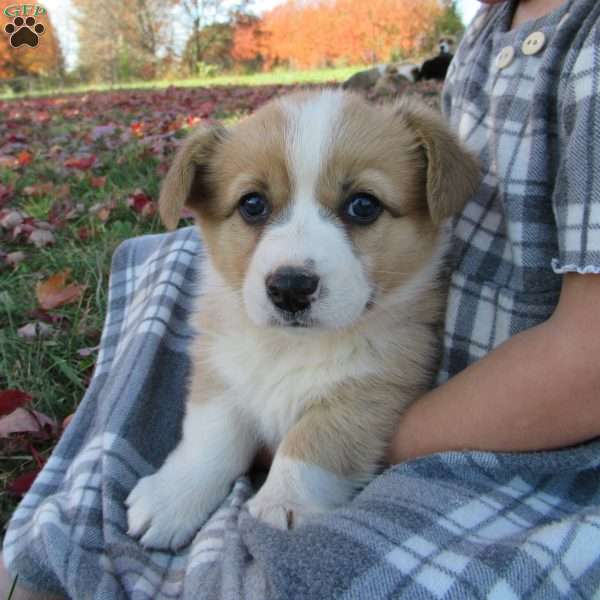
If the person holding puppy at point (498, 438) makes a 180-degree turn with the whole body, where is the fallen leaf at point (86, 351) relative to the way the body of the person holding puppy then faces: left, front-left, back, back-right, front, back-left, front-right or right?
left

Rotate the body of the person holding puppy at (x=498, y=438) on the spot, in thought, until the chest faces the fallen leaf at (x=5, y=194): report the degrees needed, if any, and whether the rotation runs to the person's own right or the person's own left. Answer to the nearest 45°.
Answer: approximately 90° to the person's own right

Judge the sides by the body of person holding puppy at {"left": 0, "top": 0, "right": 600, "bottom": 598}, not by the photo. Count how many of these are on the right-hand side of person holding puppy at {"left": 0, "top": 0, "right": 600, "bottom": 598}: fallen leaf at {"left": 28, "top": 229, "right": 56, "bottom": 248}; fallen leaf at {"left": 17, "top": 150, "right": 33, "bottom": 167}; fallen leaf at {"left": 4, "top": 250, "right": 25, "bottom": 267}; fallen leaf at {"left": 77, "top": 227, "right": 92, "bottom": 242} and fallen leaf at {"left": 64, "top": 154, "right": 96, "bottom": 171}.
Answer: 5

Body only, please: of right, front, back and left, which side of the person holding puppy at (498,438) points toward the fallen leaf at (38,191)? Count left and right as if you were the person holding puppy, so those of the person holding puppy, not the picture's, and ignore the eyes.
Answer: right

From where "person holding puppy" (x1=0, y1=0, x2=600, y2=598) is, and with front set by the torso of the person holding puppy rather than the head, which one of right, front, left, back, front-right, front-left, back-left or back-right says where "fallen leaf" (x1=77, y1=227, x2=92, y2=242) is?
right

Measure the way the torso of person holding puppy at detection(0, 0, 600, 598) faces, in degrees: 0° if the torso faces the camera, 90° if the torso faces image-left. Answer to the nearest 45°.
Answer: approximately 45°

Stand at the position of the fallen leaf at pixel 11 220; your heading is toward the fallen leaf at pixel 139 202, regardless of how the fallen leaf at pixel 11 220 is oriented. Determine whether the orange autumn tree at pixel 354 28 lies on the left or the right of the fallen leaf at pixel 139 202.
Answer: left

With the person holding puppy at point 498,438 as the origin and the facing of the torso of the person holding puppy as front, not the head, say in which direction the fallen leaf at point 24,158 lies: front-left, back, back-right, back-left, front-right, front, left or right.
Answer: right

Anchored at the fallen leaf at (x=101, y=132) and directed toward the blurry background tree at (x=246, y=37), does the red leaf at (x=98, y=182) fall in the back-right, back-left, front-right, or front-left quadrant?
back-right
